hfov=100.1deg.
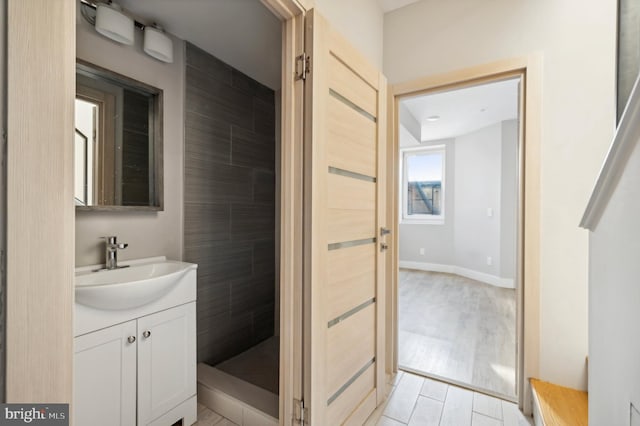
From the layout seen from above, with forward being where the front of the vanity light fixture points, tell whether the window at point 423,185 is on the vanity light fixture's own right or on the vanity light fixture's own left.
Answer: on the vanity light fixture's own left

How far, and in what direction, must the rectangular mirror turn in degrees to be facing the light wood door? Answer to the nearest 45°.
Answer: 0° — it already faces it

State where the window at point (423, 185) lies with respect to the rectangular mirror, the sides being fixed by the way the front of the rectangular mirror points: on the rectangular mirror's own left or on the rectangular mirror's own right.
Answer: on the rectangular mirror's own left

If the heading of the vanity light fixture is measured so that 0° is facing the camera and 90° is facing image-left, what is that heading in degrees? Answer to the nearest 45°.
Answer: approximately 315°
